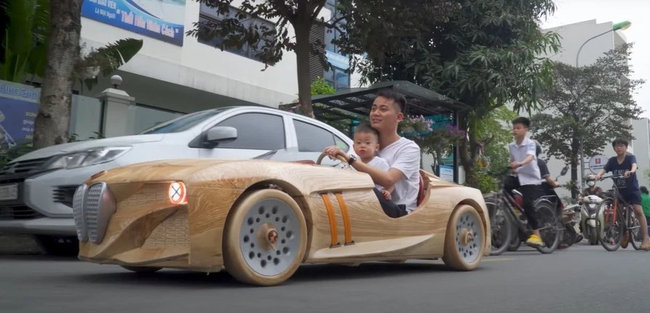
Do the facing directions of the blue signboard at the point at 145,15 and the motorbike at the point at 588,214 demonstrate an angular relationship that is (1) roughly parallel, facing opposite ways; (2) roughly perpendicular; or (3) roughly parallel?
roughly perpendicular

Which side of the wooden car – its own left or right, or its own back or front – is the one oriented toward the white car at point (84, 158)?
right

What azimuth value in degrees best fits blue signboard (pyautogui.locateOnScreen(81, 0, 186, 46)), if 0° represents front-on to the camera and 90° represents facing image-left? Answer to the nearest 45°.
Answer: approximately 315°

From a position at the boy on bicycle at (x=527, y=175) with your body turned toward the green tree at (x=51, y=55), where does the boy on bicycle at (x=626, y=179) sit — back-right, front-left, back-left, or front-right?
back-right

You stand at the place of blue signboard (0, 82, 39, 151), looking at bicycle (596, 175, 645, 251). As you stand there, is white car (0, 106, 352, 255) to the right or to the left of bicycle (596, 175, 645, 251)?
right

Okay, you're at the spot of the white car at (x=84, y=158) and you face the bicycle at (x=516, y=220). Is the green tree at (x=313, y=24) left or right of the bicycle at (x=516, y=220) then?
left

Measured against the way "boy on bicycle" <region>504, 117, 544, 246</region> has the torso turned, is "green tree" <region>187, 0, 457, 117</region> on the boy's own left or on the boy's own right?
on the boy's own right

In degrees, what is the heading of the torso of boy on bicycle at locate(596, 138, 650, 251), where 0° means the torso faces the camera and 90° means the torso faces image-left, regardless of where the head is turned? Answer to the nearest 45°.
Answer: approximately 45°

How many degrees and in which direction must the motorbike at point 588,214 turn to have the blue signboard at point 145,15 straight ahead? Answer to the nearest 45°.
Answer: approximately 90° to its right
